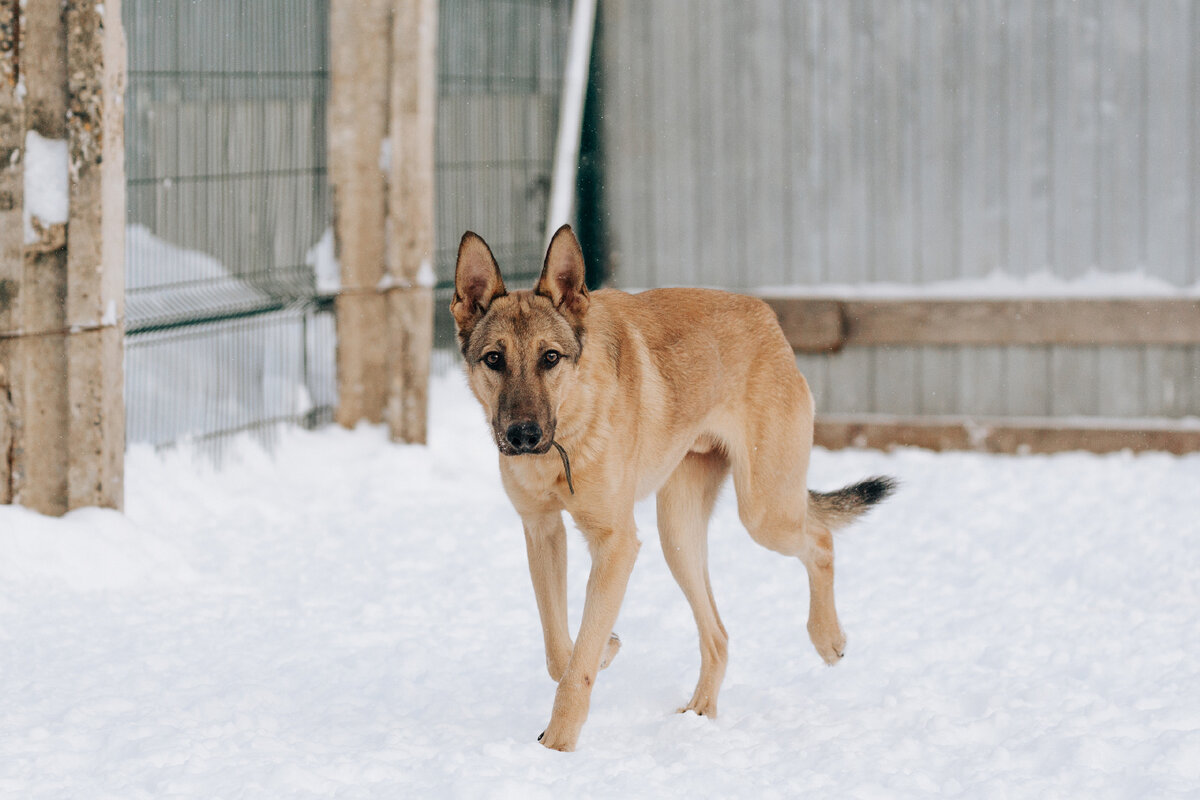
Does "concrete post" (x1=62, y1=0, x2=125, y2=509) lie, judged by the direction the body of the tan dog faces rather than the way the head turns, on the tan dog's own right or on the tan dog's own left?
on the tan dog's own right

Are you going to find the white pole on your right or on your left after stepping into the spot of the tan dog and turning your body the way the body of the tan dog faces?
on your right

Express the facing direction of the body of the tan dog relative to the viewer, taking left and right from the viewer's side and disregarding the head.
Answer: facing the viewer and to the left of the viewer

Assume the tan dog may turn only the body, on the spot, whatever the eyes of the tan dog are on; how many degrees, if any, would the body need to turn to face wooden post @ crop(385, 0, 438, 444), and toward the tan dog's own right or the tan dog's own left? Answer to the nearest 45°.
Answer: approximately 135° to the tan dog's own right

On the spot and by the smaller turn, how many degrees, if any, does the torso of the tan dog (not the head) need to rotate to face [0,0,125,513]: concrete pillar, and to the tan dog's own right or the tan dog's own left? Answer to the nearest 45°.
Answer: approximately 90° to the tan dog's own right

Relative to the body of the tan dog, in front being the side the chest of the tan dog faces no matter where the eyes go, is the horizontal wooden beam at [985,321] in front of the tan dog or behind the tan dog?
behind

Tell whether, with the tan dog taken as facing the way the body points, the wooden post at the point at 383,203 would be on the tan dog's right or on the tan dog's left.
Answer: on the tan dog's right

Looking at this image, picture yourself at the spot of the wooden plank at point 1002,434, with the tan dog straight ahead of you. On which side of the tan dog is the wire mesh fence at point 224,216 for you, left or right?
right
